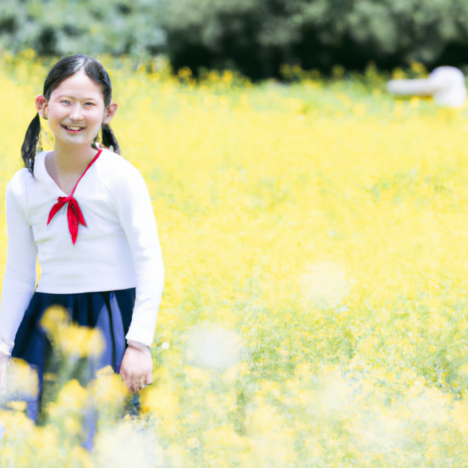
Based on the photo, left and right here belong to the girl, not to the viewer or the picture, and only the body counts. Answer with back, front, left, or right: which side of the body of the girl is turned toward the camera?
front

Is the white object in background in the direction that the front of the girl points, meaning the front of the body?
no

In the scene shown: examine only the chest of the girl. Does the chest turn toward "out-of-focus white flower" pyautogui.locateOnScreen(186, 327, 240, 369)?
no

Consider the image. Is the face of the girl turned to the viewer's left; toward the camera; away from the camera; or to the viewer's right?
toward the camera
